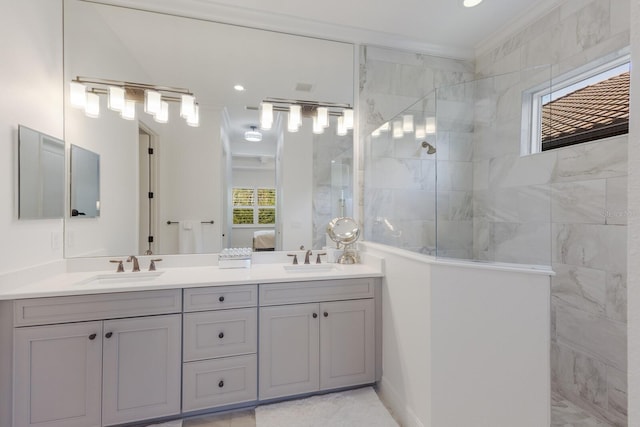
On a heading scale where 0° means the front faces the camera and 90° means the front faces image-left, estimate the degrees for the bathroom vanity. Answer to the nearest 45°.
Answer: approximately 0°

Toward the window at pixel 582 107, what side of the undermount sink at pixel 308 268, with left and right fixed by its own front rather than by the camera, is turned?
left
